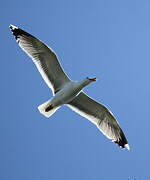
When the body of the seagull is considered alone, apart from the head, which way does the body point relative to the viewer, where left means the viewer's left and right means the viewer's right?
facing to the right of the viewer
